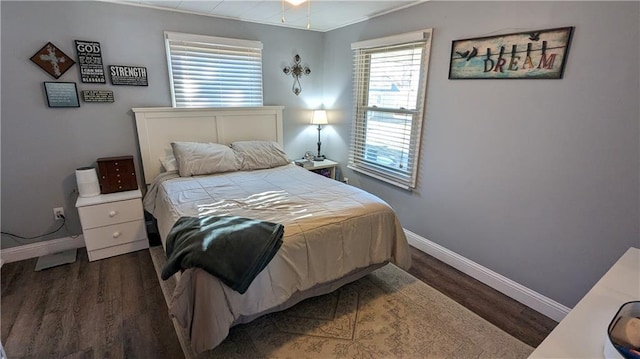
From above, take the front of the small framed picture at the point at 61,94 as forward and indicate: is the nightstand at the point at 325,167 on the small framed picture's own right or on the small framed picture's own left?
on the small framed picture's own left

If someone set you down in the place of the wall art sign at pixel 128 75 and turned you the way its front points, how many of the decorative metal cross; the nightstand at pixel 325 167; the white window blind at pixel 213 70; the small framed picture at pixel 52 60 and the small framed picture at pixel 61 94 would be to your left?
3

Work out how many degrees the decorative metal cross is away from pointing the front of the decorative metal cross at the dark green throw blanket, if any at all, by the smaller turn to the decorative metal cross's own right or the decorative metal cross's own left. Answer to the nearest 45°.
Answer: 0° — it already faces it

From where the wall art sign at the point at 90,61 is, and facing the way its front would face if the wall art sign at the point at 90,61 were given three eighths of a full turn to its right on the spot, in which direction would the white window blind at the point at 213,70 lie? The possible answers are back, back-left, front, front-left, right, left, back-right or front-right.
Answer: back-right
